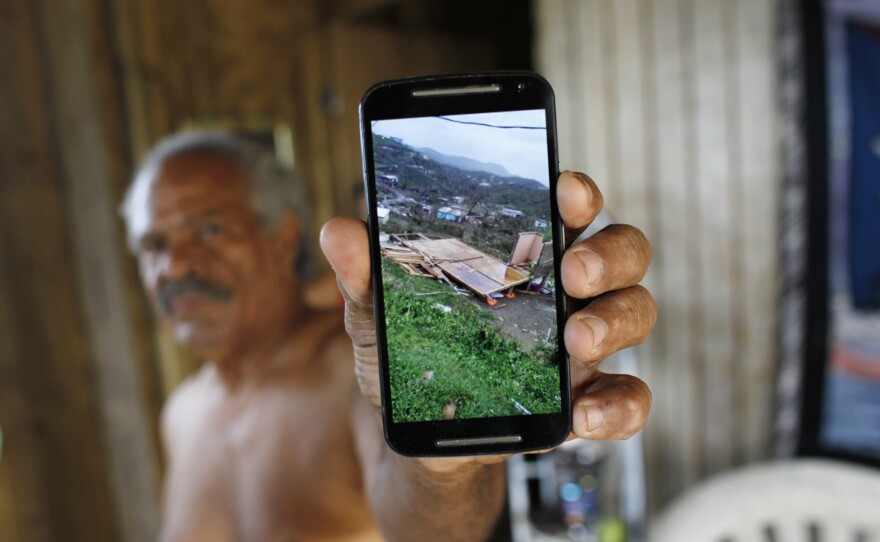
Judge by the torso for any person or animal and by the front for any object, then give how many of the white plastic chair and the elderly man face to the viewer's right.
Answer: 0
